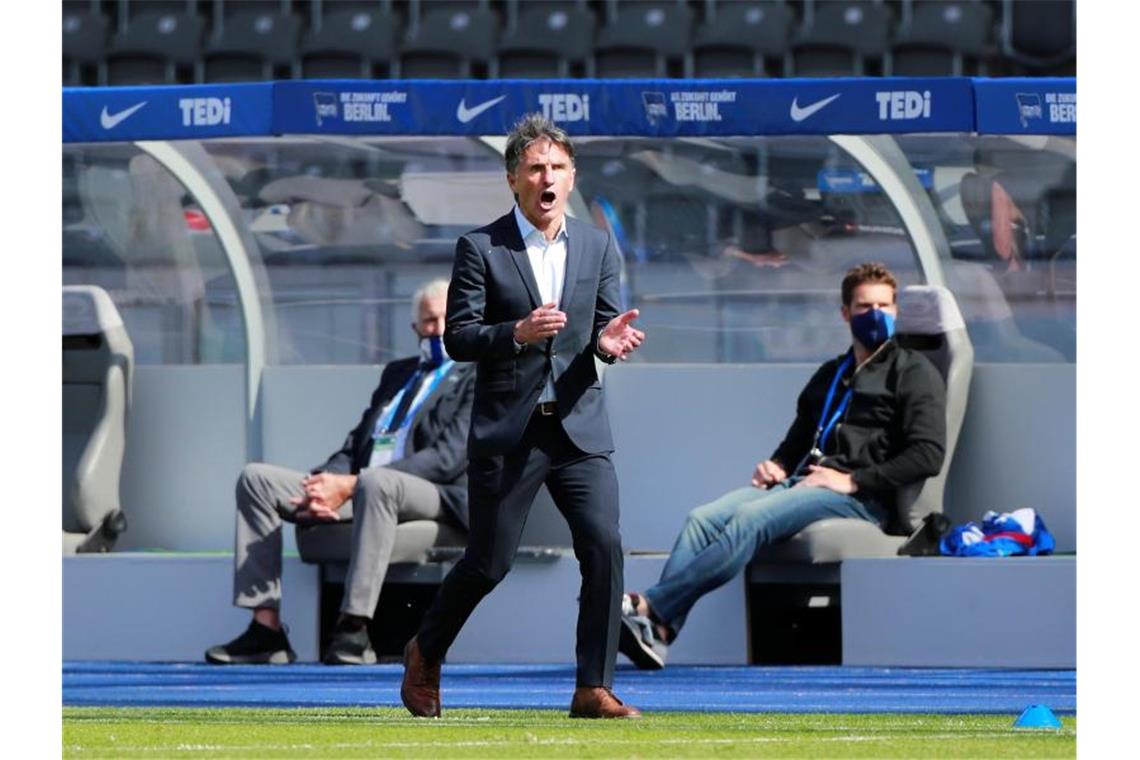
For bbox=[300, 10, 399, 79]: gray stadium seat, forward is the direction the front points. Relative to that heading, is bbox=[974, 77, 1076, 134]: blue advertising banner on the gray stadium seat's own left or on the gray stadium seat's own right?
on the gray stadium seat's own left

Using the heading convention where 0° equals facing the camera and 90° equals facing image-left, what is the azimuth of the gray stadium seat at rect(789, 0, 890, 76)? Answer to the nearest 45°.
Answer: approximately 45°

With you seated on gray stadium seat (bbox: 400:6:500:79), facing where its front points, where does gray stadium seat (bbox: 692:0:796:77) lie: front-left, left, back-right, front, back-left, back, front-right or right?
back-left

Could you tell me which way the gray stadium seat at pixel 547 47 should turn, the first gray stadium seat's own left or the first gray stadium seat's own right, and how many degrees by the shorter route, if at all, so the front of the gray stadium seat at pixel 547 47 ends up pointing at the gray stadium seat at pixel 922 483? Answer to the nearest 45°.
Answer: approximately 45° to the first gray stadium seat's own left

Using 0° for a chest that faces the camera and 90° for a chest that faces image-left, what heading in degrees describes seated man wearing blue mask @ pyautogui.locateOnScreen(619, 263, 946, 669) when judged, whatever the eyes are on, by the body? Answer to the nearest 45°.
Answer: approximately 45°

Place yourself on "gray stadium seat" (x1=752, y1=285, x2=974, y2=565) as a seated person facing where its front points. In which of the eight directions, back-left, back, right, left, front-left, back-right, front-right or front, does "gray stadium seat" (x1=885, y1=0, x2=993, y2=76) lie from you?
back-right

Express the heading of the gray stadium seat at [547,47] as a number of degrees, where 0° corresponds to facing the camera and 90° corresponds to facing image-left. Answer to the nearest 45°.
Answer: approximately 45°

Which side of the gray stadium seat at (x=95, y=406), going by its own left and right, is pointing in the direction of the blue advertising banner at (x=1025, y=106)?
left

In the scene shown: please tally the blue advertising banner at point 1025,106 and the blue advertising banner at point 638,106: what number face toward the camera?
2

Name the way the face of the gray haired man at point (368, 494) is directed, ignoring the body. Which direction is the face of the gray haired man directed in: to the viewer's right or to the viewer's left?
to the viewer's right

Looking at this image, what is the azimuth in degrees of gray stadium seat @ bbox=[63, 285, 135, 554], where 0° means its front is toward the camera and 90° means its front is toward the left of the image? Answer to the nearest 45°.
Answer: approximately 45°

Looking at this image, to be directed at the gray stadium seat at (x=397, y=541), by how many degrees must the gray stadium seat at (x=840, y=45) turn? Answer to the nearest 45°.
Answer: approximately 45° to its left

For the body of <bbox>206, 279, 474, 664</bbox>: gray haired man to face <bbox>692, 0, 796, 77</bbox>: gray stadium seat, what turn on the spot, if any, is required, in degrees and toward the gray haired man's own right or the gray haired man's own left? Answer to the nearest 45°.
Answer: approximately 135° to the gray haired man's own right

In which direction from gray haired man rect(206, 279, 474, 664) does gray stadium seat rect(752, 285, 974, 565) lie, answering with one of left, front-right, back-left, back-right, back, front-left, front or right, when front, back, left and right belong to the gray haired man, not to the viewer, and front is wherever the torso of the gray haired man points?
back-left

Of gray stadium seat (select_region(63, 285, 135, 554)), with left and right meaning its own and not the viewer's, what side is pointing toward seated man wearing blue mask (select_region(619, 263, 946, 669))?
left
